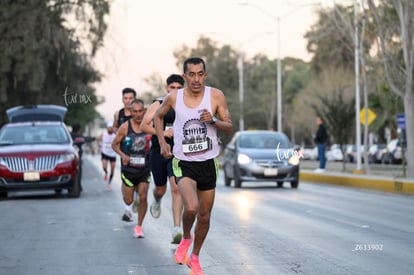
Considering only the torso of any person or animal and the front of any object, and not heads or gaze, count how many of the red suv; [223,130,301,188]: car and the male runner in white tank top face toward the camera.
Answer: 3

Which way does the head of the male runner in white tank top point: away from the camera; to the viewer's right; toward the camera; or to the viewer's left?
toward the camera

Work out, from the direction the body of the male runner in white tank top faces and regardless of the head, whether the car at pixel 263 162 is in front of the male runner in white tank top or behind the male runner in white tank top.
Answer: behind

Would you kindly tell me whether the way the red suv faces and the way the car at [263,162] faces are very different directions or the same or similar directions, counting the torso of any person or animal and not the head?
same or similar directions

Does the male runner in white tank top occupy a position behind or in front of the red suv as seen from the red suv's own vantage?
in front

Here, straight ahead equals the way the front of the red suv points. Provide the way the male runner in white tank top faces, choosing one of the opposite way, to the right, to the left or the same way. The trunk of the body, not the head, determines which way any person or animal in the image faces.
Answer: the same way

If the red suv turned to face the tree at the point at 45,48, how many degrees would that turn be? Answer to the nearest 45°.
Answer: approximately 180°

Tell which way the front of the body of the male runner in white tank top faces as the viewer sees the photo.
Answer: toward the camera

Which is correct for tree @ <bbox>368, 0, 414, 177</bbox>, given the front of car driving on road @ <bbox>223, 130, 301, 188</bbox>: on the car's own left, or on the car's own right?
on the car's own left

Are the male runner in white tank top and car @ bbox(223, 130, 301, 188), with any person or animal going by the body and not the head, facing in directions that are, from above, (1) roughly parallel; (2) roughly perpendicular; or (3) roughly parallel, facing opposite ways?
roughly parallel

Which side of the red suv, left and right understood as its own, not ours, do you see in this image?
front
